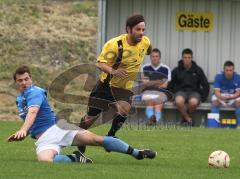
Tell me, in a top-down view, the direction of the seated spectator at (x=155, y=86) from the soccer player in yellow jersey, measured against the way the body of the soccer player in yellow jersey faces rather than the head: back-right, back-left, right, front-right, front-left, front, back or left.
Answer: back-left

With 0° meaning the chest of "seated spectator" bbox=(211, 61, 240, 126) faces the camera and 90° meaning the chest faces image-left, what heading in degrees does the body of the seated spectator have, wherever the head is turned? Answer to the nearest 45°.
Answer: approximately 0°

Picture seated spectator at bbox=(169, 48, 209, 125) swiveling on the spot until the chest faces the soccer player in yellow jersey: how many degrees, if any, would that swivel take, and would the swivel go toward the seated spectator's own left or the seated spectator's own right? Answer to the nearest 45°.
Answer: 0° — they already face them

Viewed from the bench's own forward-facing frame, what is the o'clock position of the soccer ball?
The soccer ball is roughly at 12 o'clock from the bench.

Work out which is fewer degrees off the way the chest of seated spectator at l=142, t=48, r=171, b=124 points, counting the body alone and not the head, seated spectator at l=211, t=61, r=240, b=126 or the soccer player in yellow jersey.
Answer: the soccer player in yellow jersey

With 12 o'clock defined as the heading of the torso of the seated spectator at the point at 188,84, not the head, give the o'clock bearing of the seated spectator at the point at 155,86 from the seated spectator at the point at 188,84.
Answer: the seated spectator at the point at 155,86 is roughly at 2 o'clock from the seated spectator at the point at 188,84.
